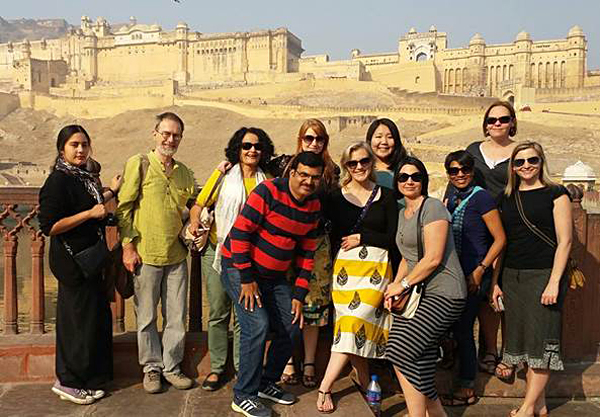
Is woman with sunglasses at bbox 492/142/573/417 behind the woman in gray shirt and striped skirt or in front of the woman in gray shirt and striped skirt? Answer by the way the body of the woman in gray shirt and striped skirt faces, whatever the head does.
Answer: behind

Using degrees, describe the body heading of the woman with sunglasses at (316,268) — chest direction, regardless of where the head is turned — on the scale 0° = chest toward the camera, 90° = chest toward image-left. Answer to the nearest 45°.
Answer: approximately 0°

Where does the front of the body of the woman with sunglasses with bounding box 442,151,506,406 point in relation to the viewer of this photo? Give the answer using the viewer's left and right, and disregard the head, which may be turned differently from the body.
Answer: facing the viewer and to the left of the viewer

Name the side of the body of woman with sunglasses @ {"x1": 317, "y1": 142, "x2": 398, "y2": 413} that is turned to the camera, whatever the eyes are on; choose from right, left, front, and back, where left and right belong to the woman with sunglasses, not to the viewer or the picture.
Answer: front

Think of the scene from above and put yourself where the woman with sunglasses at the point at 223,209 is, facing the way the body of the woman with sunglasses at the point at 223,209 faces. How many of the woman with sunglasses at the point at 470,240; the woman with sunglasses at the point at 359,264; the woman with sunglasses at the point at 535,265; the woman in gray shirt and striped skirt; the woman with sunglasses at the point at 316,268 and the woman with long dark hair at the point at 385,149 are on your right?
0

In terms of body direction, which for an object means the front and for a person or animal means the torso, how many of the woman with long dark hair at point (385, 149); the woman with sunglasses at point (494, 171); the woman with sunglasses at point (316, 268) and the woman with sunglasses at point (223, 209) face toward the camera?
4

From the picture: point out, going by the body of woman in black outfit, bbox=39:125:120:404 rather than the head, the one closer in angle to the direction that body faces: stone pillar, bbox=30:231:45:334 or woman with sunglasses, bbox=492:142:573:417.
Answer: the woman with sunglasses

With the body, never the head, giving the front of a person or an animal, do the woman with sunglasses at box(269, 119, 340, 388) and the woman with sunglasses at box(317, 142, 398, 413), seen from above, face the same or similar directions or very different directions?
same or similar directions

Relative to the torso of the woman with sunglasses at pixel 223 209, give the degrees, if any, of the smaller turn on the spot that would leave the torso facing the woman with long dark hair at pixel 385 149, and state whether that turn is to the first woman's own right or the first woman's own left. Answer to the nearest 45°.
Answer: approximately 90° to the first woman's own left

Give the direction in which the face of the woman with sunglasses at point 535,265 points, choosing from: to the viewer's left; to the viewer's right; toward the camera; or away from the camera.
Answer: toward the camera

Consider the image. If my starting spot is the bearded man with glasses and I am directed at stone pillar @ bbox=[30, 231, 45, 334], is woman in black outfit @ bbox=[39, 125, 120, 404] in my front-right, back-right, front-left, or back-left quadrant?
front-left

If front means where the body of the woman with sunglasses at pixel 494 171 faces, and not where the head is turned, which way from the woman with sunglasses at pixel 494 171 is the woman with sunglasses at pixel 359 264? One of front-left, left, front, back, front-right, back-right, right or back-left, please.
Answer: front-right

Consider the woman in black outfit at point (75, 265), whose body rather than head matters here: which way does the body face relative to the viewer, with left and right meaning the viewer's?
facing the viewer and to the right of the viewer

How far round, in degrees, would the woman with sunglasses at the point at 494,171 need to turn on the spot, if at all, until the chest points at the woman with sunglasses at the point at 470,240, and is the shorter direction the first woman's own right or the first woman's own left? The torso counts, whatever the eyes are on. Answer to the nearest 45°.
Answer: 0° — they already face them

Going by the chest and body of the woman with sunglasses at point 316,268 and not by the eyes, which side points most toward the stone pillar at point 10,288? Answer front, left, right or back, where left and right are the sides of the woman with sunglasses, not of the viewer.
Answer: right
